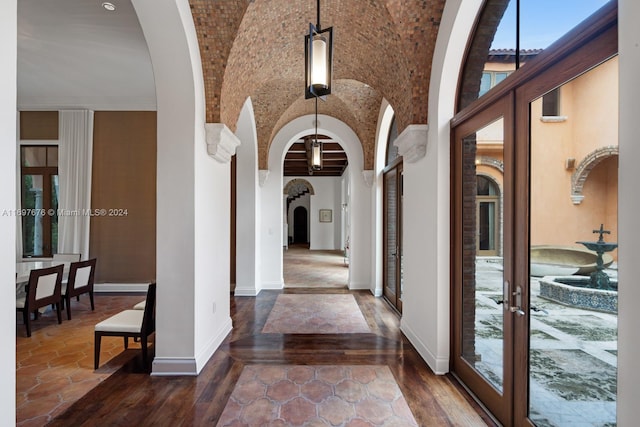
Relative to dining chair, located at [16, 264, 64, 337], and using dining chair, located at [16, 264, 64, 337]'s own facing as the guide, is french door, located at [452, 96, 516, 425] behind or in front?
behind

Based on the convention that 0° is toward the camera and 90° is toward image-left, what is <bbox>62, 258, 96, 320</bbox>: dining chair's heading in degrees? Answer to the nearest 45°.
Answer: approximately 135°

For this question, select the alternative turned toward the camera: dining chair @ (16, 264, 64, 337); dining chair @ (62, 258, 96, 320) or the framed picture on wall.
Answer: the framed picture on wall

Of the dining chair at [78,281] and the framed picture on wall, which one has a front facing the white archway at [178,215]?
the framed picture on wall

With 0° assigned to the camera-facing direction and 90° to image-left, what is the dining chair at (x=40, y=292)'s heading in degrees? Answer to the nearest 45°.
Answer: approximately 135°

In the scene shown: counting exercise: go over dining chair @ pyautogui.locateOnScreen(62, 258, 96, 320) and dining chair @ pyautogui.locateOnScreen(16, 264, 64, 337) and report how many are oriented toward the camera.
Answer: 0

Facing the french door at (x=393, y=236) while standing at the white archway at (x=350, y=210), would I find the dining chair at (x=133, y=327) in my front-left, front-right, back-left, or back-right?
front-right

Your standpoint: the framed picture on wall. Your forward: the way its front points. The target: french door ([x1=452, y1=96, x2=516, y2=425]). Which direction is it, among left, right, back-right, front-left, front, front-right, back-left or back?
front

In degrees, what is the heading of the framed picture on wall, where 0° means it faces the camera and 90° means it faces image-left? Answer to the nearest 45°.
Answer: approximately 0°

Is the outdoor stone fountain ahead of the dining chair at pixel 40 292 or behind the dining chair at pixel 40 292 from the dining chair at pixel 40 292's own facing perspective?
behind

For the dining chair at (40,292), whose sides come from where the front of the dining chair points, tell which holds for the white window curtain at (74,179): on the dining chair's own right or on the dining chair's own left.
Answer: on the dining chair's own right

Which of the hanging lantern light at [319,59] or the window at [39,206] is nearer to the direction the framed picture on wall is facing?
the hanging lantern light

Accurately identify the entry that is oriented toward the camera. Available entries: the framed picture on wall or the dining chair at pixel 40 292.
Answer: the framed picture on wall

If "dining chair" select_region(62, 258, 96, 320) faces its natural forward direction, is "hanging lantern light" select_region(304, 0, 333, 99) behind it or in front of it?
behind

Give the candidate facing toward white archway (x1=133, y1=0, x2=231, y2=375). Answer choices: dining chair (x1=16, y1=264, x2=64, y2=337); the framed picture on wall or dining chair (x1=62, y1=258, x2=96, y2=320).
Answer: the framed picture on wall
